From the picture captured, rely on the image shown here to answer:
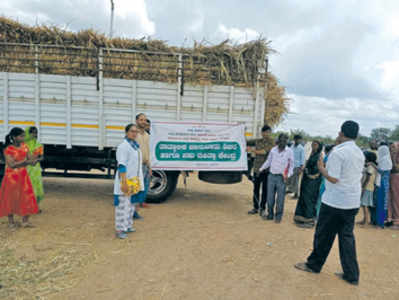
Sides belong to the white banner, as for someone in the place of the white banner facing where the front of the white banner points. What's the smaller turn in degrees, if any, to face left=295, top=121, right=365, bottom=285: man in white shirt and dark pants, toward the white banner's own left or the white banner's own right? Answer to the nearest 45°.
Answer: approximately 45° to the white banner's own left

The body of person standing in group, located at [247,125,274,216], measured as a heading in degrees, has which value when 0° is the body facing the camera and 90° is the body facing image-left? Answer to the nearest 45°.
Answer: approximately 45°

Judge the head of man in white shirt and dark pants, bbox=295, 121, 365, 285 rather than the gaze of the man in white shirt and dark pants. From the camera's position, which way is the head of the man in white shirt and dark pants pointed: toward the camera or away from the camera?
away from the camera

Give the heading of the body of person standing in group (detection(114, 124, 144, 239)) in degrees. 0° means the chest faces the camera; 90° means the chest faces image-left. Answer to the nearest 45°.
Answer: approximately 315°

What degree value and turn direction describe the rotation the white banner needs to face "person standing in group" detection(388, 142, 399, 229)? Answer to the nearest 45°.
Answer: approximately 90° to its left

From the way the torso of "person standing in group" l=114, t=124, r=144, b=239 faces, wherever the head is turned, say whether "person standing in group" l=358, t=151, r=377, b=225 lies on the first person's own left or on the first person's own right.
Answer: on the first person's own left

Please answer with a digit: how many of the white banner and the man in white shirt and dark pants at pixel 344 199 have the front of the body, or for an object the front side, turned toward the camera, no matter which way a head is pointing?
1
